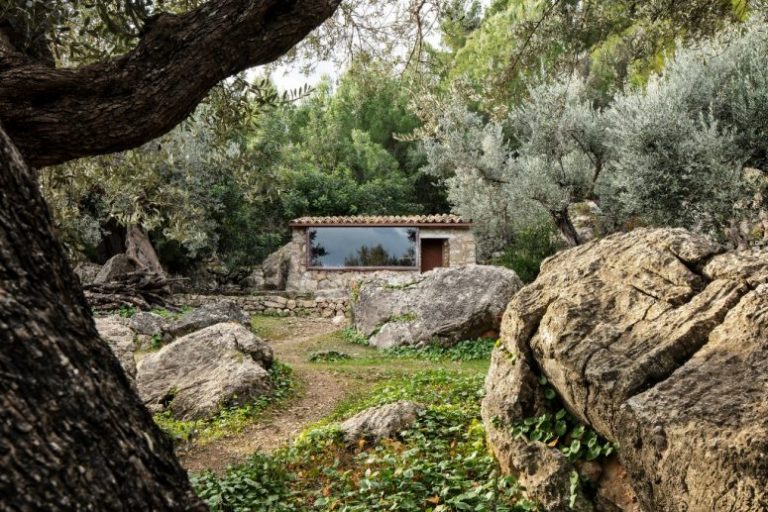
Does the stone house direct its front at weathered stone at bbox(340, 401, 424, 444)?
yes

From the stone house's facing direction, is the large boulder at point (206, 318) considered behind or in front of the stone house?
in front

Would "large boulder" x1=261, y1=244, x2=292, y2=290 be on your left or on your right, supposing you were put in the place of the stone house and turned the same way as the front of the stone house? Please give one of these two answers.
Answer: on your right

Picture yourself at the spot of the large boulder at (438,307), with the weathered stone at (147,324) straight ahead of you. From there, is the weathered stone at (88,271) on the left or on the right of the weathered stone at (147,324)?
right

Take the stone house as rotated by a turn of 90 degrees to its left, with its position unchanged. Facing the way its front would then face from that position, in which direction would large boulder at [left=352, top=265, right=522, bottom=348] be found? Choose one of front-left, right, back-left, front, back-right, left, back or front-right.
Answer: right

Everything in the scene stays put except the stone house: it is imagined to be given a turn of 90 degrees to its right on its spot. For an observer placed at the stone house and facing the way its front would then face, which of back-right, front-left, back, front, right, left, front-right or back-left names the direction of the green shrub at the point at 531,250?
back-left

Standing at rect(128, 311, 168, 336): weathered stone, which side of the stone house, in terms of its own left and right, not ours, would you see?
front

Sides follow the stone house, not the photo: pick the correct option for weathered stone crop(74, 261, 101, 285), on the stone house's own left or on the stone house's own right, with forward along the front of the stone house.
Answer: on the stone house's own right

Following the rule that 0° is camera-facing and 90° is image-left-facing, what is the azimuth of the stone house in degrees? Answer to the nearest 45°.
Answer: approximately 0°
